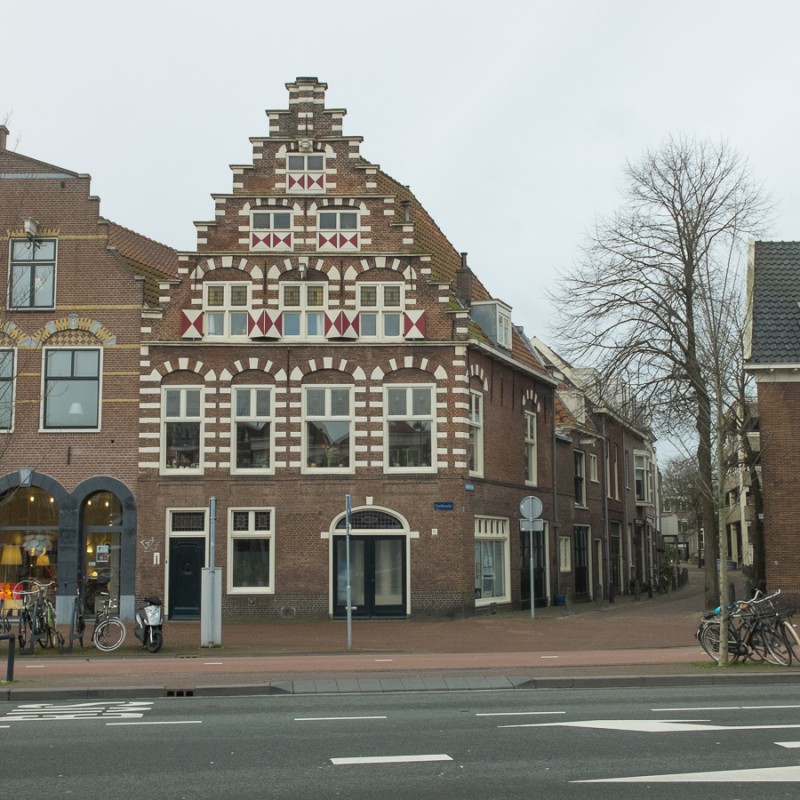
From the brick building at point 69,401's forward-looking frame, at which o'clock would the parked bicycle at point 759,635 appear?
The parked bicycle is roughly at 11 o'clock from the brick building.

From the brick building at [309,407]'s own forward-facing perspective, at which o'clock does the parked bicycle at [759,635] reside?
The parked bicycle is roughly at 11 o'clock from the brick building.

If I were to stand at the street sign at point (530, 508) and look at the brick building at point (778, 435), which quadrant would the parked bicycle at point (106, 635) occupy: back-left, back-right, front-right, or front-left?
back-right

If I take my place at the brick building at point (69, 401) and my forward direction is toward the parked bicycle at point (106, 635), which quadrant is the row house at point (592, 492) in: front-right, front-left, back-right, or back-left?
back-left

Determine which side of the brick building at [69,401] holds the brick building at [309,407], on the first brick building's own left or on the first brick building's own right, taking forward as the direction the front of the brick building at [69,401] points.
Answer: on the first brick building's own left

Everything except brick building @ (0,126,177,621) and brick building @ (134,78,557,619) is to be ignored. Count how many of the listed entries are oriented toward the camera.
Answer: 2

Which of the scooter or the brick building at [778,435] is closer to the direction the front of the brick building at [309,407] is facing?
the scooter

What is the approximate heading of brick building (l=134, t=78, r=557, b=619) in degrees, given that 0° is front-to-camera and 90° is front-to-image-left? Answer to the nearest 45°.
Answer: approximately 0°

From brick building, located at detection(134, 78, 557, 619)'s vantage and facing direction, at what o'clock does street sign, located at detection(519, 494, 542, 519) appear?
The street sign is roughly at 10 o'clock from the brick building.

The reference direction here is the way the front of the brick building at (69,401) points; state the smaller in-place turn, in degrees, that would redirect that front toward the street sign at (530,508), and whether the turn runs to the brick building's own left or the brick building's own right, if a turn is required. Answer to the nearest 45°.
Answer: approximately 45° to the brick building's own left

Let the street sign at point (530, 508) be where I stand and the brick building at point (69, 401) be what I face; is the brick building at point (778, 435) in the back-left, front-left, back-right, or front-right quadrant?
back-right

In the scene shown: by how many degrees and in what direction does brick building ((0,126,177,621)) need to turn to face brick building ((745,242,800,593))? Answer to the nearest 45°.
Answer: approximately 90° to its left
